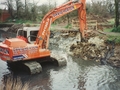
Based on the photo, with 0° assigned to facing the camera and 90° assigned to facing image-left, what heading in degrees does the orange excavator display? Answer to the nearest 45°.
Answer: approximately 225°

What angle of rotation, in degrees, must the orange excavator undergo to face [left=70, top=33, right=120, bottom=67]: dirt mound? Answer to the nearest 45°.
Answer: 0° — it already faces it
